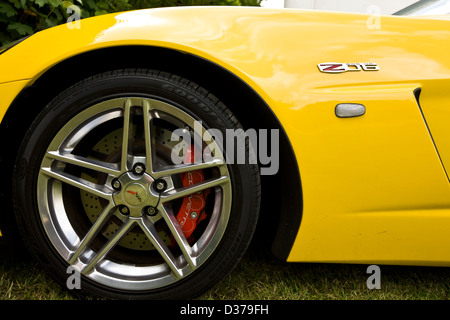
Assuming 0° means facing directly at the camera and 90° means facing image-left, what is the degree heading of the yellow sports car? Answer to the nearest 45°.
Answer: approximately 90°
